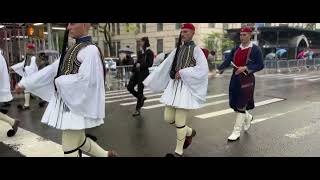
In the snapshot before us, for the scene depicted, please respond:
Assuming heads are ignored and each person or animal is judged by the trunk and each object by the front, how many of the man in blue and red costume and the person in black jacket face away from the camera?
0

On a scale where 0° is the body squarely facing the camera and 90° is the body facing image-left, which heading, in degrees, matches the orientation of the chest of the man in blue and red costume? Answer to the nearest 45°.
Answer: approximately 45°

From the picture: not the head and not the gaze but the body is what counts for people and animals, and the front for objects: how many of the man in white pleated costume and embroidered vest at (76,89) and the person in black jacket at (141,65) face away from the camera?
0

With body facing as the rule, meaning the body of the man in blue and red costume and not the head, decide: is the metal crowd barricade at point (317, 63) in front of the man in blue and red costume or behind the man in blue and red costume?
behind
